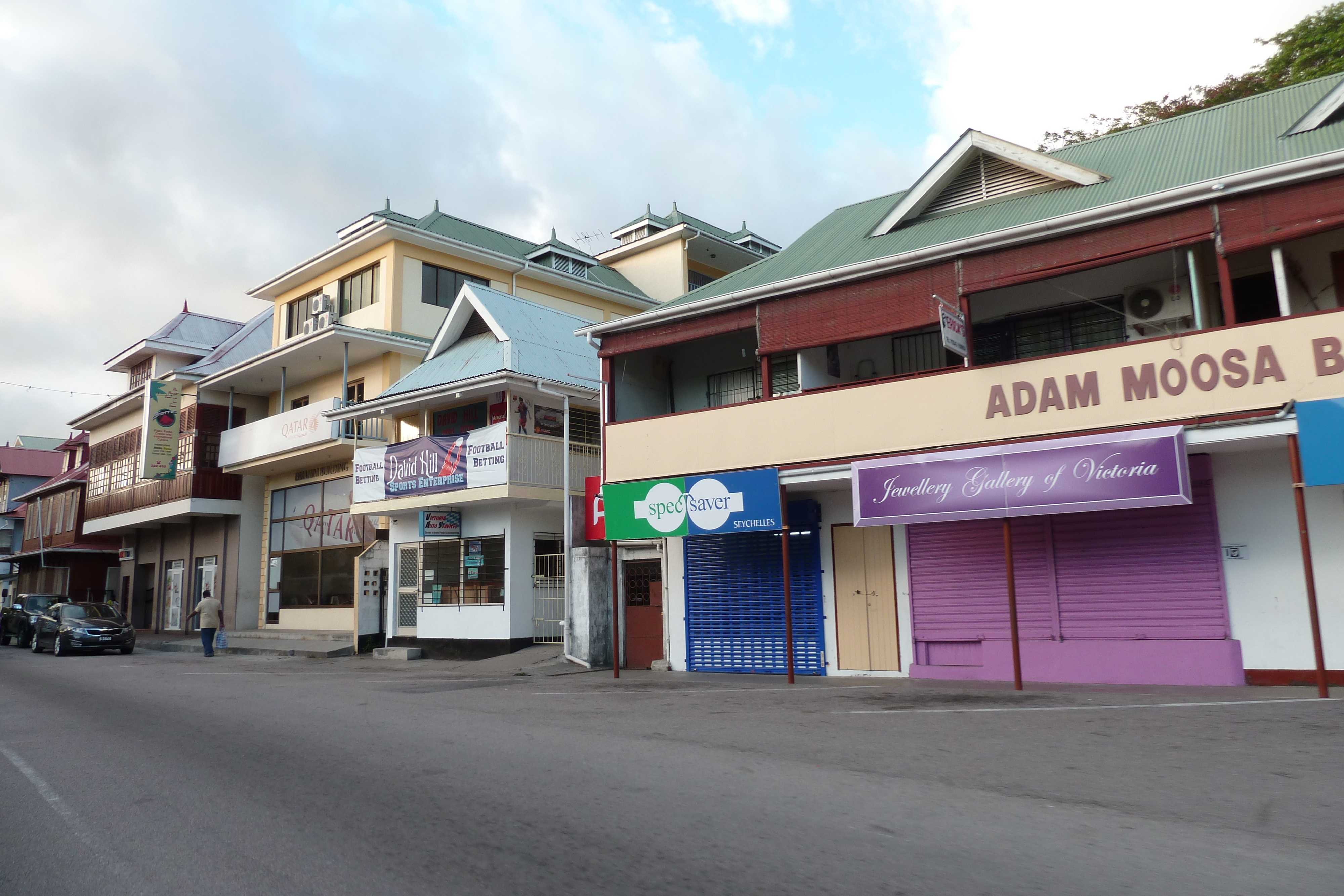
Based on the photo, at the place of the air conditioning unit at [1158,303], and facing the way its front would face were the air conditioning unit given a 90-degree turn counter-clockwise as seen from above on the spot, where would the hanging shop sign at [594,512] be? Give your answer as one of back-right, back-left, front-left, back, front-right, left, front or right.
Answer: back

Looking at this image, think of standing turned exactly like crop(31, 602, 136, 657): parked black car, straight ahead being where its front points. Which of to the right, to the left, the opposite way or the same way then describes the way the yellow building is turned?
to the right

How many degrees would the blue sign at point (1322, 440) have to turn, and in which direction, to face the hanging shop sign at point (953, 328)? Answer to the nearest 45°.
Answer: approximately 90° to its right

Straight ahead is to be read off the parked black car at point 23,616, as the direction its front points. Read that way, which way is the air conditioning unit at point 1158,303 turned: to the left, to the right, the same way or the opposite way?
to the right

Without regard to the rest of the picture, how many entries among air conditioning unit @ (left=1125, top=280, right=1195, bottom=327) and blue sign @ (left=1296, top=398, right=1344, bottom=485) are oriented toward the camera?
2

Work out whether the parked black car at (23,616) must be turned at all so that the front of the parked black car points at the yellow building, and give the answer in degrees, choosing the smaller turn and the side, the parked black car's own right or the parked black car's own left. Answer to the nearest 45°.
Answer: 0° — it already faces it

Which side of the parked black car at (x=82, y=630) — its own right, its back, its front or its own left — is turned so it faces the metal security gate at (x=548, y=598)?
front

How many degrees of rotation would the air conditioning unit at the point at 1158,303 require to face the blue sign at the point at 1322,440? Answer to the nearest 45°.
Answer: approximately 45° to its left

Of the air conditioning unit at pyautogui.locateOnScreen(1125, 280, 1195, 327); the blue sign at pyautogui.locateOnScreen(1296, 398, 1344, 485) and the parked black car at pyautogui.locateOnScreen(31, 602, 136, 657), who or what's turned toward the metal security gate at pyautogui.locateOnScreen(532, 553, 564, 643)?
the parked black car

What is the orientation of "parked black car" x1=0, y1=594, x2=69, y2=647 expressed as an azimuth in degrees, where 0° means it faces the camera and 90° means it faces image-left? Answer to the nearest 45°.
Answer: approximately 315°

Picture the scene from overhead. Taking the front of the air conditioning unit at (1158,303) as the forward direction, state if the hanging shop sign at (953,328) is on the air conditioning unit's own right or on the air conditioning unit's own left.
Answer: on the air conditioning unit's own right
